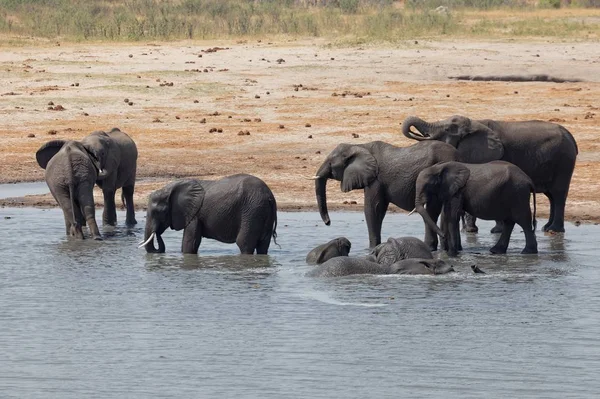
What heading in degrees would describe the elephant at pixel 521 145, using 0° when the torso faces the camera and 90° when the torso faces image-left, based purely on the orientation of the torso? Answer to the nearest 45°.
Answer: approximately 90°

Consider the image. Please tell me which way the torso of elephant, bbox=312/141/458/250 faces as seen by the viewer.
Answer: to the viewer's left

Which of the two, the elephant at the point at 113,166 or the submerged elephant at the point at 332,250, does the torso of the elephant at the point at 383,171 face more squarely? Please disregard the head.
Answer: the elephant

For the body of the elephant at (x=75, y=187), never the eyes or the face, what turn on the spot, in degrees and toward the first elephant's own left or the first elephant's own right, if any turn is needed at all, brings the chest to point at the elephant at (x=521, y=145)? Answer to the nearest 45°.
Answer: approximately 90° to the first elephant's own right

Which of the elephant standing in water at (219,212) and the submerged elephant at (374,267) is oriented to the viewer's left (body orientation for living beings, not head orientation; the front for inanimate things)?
the elephant standing in water

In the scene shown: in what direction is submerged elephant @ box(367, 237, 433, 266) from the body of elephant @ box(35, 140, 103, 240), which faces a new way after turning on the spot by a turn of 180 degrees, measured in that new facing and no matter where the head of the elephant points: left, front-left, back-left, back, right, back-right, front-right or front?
front-left

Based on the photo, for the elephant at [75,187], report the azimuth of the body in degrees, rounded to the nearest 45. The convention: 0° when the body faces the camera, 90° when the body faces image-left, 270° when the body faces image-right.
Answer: approximately 180°

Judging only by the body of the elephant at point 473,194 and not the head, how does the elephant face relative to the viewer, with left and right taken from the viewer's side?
facing to the left of the viewer

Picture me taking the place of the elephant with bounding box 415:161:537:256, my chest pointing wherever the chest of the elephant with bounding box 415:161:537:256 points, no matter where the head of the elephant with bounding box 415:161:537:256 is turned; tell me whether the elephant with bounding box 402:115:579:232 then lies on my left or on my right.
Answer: on my right

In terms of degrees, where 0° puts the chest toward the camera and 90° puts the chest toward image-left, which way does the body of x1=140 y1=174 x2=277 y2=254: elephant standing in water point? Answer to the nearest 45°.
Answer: approximately 90°
